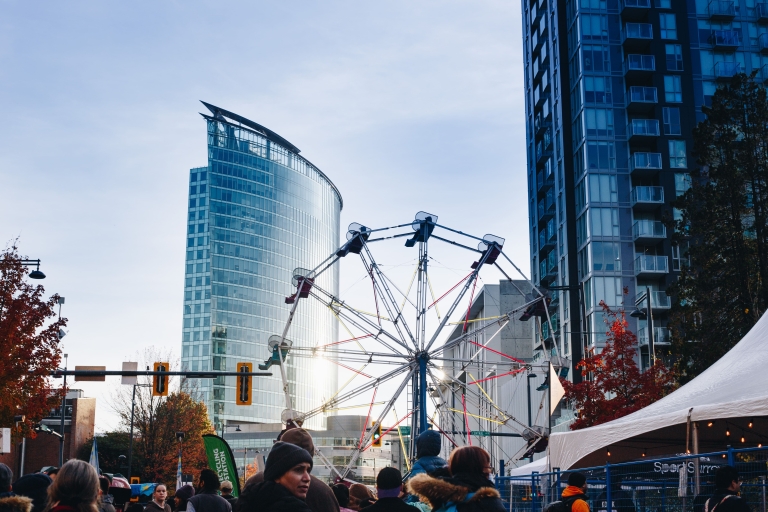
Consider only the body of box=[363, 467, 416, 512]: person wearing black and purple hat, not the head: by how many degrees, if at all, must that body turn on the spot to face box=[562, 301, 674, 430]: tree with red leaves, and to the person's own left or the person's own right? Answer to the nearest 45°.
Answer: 0° — they already face it

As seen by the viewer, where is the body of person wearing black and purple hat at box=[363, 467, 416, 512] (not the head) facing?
away from the camera

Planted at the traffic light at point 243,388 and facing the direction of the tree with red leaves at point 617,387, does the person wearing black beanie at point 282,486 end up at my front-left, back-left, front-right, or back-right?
back-right

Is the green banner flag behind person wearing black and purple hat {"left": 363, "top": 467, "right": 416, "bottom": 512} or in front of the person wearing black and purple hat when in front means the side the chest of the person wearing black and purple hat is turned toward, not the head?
in front

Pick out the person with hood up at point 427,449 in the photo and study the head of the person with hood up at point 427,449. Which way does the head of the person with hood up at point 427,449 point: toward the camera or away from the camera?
away from the camera

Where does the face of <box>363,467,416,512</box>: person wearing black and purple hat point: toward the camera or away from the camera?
away from the camera

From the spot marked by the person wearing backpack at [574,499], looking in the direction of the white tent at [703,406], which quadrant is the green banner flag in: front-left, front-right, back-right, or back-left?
front-left
